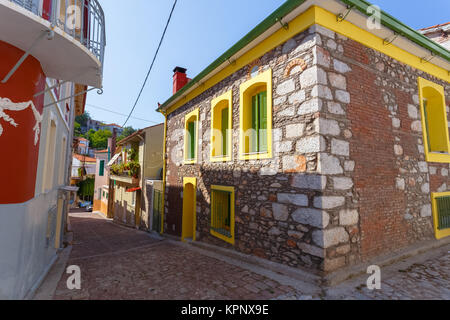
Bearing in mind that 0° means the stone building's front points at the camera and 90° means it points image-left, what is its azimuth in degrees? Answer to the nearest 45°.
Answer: approximately 45°
